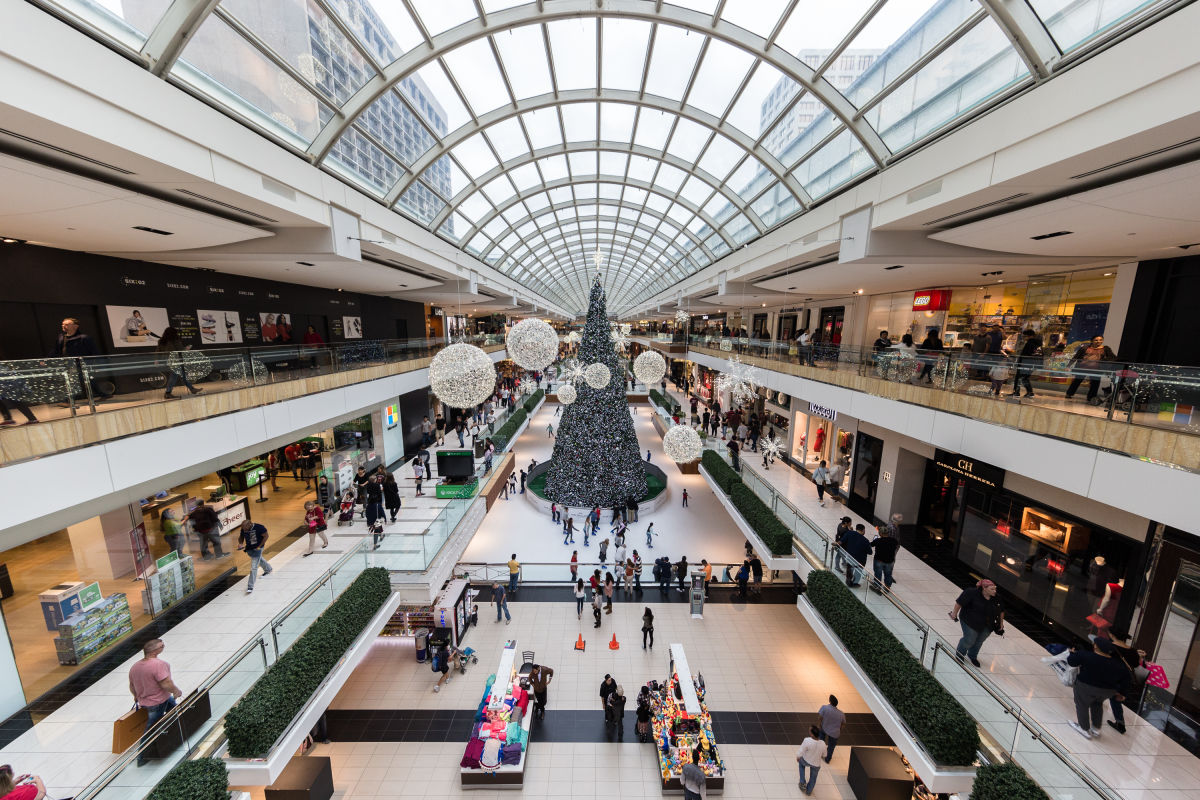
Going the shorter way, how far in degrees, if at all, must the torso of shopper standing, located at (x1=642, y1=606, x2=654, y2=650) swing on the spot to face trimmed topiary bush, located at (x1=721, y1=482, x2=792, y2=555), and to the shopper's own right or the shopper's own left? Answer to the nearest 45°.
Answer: approximately 45° to the shopper's own right

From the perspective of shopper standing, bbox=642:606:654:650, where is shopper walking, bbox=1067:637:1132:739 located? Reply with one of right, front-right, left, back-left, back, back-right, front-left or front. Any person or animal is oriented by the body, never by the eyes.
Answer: back-right

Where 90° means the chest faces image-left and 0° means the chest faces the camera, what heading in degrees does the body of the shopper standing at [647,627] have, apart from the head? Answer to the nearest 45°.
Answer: approximately 180°

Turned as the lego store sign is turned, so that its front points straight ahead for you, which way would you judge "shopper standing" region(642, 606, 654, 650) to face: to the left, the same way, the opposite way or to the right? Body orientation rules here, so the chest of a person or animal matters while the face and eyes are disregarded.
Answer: to the right

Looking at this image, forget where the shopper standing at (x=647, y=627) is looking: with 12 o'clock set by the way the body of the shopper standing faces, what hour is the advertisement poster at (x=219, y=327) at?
The advertisement poster is roughly at 9 o'clock from the shopper standing.

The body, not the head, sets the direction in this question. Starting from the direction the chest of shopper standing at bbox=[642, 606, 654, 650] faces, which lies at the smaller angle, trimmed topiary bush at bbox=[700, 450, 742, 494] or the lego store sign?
the trimmed topiary bush

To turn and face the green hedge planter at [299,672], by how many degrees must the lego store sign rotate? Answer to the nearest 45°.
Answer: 0° — it already faces it

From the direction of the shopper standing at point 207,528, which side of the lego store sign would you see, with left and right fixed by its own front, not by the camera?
front

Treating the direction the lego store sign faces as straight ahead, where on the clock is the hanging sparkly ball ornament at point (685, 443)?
The hanging sparkly ball ornament is roughly at 12 o'clock from the lego store sign.

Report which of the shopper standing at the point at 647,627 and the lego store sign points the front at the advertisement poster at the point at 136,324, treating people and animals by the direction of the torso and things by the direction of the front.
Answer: the lego store sign

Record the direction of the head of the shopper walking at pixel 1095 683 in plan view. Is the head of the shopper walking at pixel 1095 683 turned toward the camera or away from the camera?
away from the camera

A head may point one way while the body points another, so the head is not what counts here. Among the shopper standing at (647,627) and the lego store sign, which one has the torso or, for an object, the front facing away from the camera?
the shopper standing

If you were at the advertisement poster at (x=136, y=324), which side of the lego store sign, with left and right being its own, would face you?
front

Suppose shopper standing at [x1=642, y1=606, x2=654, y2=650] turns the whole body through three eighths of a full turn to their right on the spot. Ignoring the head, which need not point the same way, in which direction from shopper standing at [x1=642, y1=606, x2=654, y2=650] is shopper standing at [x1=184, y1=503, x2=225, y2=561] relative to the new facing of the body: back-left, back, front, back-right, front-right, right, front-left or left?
back-right

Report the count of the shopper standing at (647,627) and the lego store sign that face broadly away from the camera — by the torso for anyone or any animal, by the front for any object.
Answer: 1

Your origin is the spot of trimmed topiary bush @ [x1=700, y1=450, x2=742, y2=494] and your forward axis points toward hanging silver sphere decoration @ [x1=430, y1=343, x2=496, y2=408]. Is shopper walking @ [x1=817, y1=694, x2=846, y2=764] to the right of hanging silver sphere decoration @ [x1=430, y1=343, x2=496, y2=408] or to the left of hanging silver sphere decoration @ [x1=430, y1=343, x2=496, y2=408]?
left

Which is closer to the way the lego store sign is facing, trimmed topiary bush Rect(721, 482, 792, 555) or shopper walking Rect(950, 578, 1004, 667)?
the trimmed topiary bush

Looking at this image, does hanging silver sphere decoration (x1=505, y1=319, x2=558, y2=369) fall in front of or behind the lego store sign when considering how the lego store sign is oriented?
in front

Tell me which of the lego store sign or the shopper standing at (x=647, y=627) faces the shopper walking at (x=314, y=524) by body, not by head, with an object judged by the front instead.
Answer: the lego store sign
